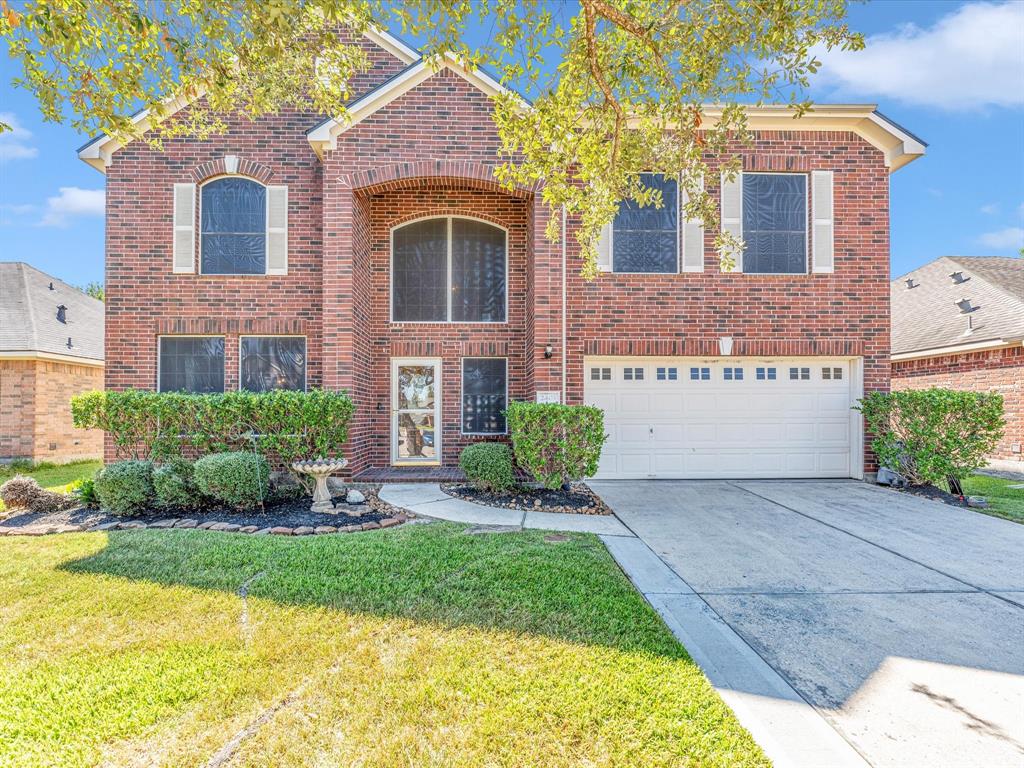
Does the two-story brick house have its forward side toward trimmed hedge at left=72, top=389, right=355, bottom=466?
no

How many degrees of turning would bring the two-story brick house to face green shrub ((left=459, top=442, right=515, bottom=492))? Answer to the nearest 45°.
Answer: approximately 45° to its right

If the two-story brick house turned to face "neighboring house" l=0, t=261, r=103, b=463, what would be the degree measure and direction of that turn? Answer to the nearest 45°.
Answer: approximately 90° to its right

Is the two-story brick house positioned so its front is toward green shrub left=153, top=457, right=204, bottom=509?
no

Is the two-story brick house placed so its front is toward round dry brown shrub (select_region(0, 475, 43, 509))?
no

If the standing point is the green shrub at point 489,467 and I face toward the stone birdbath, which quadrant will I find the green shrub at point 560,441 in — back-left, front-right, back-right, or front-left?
back-left

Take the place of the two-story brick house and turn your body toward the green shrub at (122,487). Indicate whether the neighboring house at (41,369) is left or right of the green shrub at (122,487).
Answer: right

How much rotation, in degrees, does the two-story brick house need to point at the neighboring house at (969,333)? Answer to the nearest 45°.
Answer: approximately 90° to its left

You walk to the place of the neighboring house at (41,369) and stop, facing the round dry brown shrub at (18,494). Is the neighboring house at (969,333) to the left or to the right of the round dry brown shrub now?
left

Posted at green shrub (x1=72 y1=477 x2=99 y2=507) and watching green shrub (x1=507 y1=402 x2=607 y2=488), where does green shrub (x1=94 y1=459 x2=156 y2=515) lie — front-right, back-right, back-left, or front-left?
front-right

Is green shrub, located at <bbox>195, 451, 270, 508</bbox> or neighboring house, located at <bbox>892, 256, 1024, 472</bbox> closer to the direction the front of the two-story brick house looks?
the green shrub

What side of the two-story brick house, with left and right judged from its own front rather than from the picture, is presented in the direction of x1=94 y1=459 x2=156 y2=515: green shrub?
right

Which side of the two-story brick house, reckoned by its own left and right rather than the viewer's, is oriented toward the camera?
front

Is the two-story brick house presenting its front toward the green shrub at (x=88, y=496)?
no
